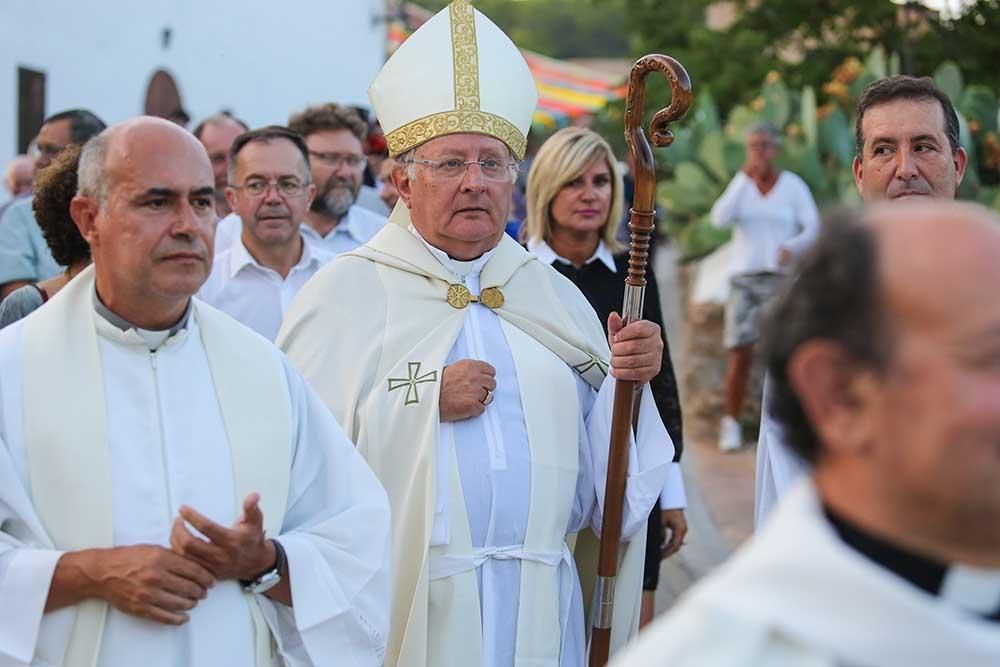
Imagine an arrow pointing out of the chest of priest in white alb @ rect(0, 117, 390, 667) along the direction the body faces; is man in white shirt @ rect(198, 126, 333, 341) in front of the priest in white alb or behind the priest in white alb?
behind

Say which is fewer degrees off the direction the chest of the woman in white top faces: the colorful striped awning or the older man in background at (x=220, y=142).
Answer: the older man in background

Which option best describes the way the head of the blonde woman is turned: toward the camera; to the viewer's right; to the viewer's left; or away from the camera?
toward the camera

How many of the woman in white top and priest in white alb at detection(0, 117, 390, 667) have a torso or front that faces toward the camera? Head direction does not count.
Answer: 2

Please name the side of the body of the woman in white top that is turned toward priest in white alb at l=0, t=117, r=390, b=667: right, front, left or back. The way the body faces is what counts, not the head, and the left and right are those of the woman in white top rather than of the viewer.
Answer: front

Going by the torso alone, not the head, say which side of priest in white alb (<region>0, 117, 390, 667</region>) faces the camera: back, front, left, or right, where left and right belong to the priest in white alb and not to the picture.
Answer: front

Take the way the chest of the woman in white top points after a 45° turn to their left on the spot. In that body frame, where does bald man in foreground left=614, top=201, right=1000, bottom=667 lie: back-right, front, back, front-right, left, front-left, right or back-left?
front-right

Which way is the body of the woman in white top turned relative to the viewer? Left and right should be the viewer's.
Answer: facing the viewer

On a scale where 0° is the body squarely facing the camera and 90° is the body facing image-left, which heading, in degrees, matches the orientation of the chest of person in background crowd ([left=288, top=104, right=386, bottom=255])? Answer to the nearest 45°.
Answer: approximately 315°

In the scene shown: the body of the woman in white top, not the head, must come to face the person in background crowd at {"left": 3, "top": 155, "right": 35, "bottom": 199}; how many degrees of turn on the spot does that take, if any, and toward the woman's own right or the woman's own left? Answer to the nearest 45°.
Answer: approximately 45° to the woman's own right
